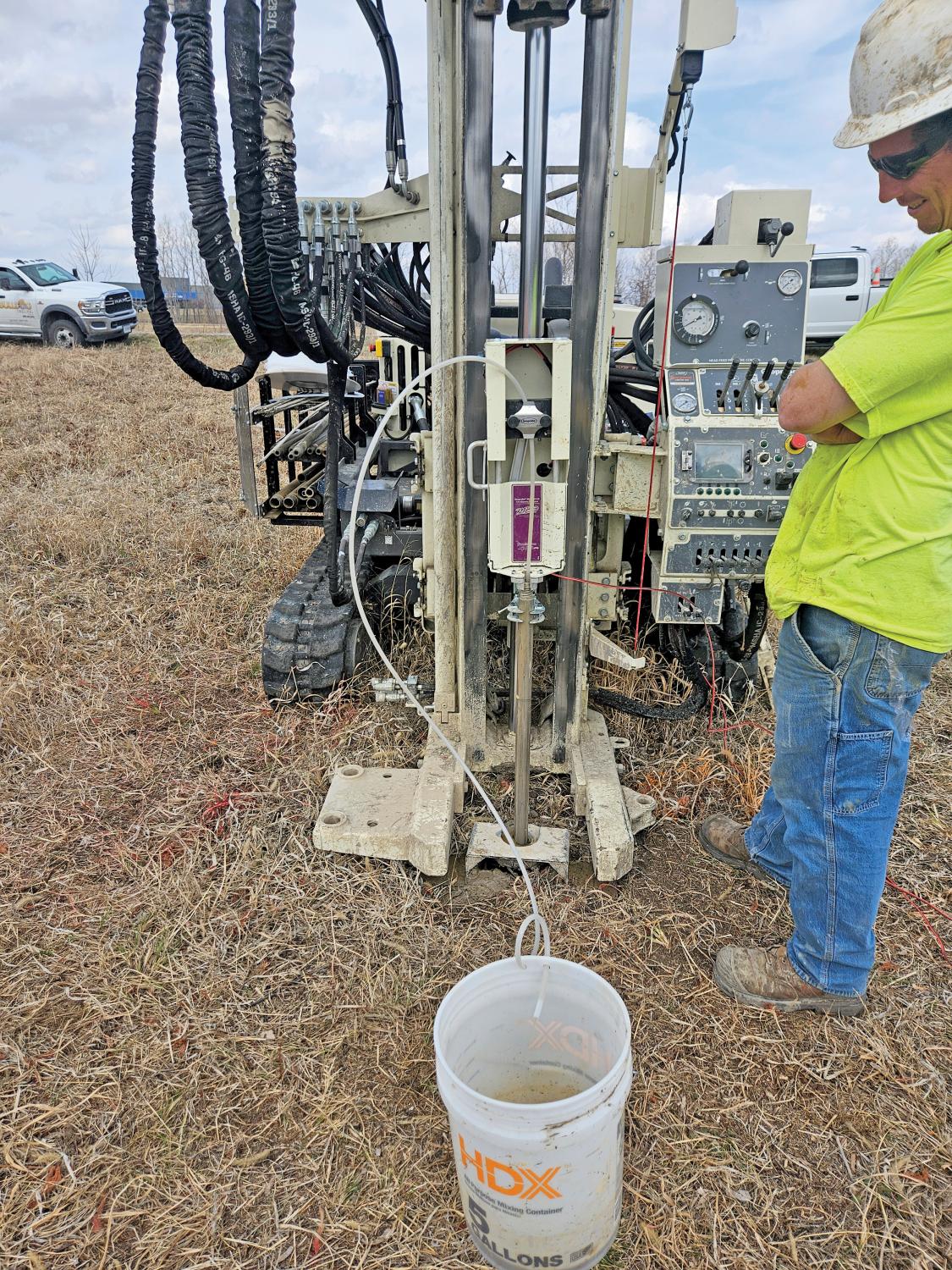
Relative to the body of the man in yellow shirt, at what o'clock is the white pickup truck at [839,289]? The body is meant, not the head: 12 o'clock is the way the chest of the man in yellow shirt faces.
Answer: The white pickup truck is roughly at 3 o'clock from the man in yellow shirt.

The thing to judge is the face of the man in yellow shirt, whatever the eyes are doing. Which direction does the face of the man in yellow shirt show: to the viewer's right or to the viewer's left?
to the viewer's left

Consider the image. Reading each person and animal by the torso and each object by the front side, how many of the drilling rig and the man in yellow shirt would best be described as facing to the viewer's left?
1

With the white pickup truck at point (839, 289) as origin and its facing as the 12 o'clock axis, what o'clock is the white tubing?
The white tubing is roughly at 9 o'clock from the white pickup truck.

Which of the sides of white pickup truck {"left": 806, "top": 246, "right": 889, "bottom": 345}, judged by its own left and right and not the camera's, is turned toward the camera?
left

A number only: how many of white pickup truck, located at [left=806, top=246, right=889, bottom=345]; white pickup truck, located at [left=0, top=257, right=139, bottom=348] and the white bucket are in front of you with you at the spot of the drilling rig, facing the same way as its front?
1

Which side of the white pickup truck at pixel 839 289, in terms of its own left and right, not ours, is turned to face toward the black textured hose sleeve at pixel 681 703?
left

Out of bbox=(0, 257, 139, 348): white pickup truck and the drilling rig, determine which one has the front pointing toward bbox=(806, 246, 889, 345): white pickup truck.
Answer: bbox=(0, 257, 139, 348): white pickup truck

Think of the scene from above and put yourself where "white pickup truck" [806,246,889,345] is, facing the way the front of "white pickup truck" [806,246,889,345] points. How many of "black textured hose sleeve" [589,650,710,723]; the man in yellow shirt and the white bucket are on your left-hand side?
3

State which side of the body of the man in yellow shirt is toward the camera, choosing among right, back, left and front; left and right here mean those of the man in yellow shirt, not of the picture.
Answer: left
